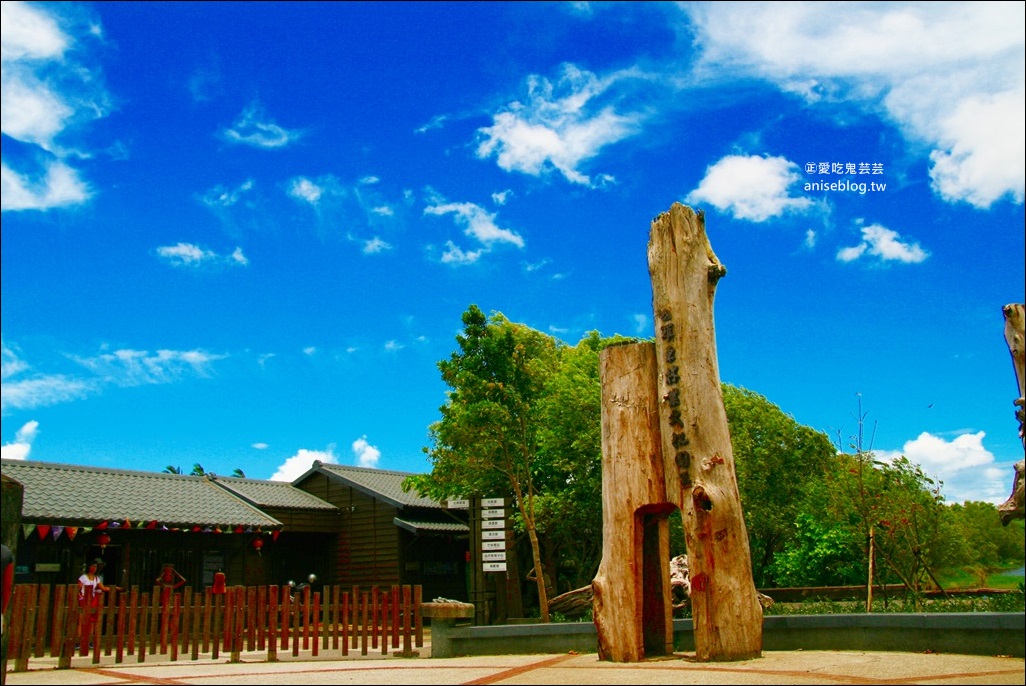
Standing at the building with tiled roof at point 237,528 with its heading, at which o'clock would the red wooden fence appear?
The red wooden fence is roughly at 12 o'clock from the building with tiled roof.

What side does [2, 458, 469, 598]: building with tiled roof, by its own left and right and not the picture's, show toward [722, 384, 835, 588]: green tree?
left

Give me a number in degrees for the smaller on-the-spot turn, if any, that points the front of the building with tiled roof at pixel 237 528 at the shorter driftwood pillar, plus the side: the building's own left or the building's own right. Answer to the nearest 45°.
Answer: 0° — it already faces it

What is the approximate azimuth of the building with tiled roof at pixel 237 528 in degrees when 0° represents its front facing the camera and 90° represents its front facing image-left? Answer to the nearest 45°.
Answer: approximately 0°

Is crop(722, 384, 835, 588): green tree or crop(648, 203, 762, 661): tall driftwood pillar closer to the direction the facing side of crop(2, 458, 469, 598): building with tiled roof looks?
the tall driftwood pillar

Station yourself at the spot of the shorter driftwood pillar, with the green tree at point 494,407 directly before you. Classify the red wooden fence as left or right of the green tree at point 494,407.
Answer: left

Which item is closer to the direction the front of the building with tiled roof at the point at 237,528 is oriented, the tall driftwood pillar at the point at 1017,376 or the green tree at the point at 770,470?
the tall driftwood pillar

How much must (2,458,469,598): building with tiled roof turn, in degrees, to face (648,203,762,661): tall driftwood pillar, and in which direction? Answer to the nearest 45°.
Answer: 0° — it already faces it
